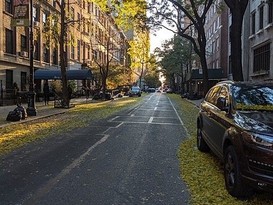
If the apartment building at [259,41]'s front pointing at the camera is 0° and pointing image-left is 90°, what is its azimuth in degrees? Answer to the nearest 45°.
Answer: approximately 45°

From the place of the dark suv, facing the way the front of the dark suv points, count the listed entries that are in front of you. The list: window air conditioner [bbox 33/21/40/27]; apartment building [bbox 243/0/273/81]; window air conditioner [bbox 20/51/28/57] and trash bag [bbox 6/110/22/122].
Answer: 0

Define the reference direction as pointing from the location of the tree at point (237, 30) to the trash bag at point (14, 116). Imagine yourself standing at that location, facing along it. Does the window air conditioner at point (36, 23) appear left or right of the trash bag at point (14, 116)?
right

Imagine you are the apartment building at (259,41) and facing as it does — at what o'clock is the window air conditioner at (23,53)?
The window air conditioner is roughly at 1 o'clock from the apartment building.

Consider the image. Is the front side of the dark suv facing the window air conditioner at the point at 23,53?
no

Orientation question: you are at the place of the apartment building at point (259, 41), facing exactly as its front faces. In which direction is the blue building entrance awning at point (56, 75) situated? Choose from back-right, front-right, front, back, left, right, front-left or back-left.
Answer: front-right

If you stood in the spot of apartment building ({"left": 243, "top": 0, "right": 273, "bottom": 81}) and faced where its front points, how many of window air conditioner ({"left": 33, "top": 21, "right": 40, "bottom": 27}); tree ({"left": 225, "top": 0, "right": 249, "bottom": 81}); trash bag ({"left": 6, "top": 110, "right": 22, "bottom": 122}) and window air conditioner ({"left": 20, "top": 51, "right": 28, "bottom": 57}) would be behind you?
0

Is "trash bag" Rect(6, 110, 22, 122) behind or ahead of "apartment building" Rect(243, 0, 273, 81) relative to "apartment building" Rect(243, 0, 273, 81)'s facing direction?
ahead

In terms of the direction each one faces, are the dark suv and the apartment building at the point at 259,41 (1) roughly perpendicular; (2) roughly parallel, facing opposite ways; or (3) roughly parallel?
roughly perpendicular
